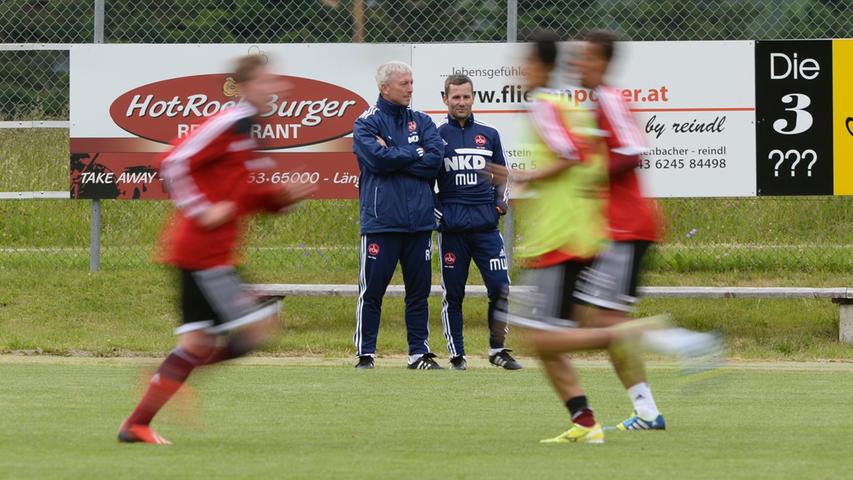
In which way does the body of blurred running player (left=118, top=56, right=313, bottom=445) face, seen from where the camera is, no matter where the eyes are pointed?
to the viewer's right

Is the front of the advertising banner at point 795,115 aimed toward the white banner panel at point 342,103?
no

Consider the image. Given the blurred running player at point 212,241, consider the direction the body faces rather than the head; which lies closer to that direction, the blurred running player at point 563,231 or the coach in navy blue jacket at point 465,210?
the blurred running player

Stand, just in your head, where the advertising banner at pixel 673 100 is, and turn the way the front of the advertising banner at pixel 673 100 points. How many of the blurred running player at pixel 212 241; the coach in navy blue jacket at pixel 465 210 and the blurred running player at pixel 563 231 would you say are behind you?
0

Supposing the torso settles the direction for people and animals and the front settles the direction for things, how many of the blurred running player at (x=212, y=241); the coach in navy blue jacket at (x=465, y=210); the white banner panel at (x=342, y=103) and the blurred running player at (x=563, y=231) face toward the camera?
2

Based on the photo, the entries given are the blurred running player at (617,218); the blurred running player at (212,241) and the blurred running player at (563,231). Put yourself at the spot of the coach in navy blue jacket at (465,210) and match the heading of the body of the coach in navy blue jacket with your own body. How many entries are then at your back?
0

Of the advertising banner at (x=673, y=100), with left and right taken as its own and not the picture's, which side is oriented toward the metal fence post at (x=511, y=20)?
right

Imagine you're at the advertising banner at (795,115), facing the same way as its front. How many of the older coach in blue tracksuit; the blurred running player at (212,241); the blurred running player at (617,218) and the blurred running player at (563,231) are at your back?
0

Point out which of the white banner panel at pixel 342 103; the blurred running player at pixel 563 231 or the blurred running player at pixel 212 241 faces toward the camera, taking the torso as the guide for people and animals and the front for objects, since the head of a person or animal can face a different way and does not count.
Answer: the white banner panel

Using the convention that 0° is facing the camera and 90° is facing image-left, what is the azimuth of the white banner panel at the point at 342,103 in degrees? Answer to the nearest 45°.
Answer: approximately 0°

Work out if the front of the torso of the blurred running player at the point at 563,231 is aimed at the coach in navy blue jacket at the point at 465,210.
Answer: no

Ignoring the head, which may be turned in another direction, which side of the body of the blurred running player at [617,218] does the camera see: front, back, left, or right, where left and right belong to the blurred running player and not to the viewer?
left

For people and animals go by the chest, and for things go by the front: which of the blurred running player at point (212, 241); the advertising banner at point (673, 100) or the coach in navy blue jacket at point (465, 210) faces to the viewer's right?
the blurred running player

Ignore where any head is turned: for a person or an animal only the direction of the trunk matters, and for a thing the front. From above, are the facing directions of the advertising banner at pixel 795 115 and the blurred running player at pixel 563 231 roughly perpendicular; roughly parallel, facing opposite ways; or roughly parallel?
roughly perpendicular
